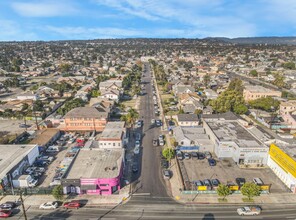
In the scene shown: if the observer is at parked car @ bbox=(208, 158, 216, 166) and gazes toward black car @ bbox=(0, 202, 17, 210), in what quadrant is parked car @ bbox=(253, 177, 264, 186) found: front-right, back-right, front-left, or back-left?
back-left

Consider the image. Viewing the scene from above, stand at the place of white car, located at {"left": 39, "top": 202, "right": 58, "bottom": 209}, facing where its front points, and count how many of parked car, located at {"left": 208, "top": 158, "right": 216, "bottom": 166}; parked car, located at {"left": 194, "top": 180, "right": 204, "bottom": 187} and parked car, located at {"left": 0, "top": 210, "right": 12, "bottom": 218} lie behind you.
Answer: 2

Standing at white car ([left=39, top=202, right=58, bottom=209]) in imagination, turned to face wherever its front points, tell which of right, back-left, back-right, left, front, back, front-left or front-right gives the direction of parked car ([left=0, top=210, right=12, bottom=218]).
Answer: front

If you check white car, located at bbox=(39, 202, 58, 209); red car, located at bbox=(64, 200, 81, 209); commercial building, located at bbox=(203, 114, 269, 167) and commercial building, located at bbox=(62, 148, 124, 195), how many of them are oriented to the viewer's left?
2

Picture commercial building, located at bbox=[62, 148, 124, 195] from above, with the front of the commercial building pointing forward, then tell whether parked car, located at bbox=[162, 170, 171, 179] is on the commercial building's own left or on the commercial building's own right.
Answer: on the commercial building's own left

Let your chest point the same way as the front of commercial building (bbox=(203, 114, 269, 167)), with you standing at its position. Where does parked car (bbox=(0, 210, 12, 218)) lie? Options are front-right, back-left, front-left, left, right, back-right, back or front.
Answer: front-right

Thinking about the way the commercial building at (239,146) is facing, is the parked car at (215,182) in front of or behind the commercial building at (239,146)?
in front

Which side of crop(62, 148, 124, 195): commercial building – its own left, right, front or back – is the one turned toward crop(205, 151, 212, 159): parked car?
left

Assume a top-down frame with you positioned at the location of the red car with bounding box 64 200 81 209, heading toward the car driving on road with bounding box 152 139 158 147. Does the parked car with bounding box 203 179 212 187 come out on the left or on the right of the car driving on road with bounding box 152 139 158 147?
right

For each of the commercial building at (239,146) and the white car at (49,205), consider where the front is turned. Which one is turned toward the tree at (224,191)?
the commercial building

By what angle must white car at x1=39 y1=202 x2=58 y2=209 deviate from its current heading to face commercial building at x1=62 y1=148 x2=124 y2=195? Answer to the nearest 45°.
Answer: approximately 180°

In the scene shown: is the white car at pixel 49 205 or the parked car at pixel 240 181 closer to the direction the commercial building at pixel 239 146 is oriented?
the parked car

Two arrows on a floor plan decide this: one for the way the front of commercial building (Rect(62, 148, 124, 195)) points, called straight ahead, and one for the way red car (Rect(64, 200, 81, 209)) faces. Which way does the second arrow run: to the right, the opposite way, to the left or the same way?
to the right

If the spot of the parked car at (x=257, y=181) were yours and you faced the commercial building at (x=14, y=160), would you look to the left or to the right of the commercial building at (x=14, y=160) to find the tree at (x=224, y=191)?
left

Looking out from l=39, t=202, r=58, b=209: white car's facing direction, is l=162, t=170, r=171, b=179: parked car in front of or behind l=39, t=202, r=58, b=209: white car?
behind

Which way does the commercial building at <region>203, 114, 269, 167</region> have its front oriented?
toward the camera

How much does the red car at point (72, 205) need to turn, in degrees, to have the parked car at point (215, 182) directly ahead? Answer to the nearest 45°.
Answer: approximately 180°

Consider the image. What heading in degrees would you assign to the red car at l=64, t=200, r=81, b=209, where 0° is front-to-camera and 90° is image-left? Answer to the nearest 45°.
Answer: approximately 90°

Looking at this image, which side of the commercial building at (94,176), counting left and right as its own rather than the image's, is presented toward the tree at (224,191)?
left
